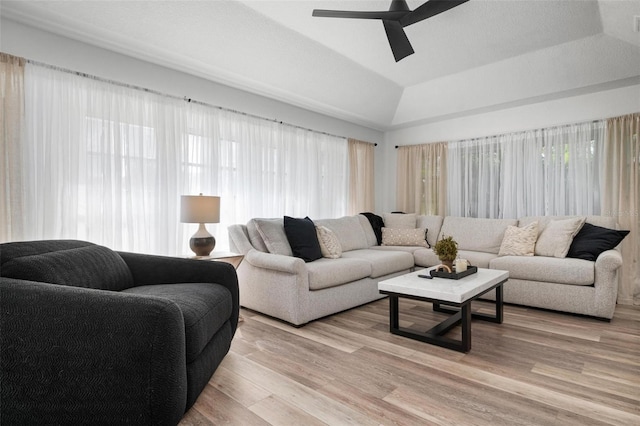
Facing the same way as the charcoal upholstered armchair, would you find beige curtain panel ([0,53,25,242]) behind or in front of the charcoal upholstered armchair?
behind

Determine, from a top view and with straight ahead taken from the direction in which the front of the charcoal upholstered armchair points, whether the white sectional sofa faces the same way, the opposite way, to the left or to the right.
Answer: to the right

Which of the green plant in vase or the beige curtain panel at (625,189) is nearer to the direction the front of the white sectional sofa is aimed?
the green plant in vase

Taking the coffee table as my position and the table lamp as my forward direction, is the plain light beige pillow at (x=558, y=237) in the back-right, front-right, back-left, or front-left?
back-right

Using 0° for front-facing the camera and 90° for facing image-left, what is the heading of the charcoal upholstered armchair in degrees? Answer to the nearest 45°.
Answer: approximately 315°

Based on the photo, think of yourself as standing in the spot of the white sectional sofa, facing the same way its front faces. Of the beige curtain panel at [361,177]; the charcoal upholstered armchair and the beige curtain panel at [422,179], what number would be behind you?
2

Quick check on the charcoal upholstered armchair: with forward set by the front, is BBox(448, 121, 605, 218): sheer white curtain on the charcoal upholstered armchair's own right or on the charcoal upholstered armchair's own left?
on the charcoal upholstered armchair's own left

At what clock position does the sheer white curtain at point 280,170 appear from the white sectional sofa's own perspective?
The sheer white curtain is roughly at 4 o'clock from the white sectional sofa.
